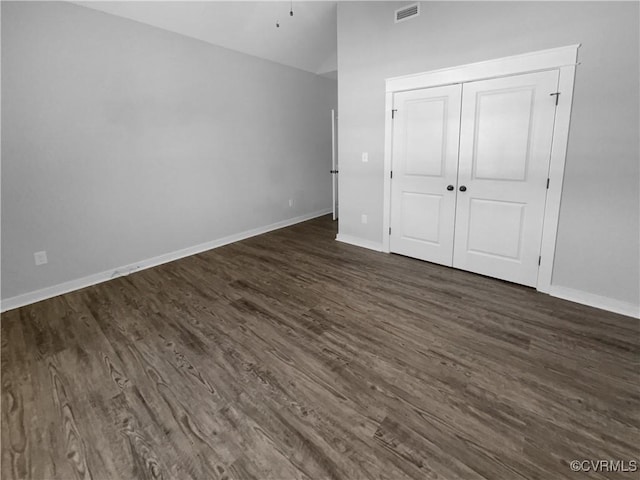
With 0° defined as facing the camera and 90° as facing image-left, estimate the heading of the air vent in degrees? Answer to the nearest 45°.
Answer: approximately 45°

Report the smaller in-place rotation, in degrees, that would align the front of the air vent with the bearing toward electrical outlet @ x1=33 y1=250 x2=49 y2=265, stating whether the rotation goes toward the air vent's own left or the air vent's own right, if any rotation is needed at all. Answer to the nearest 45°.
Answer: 0° — it already faces it
